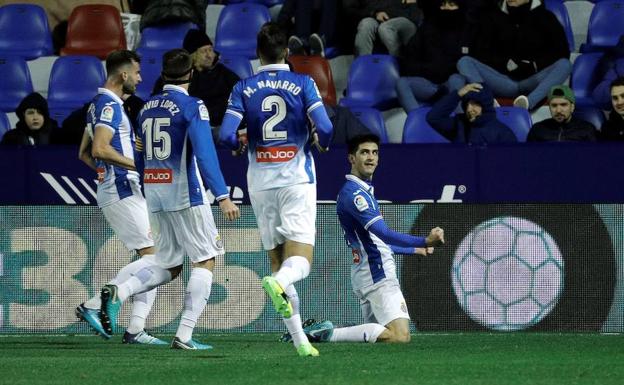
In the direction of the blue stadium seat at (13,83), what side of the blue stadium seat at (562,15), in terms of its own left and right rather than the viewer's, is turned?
right

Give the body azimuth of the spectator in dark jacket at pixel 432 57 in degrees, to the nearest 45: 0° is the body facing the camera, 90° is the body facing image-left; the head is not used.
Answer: approximately 0°

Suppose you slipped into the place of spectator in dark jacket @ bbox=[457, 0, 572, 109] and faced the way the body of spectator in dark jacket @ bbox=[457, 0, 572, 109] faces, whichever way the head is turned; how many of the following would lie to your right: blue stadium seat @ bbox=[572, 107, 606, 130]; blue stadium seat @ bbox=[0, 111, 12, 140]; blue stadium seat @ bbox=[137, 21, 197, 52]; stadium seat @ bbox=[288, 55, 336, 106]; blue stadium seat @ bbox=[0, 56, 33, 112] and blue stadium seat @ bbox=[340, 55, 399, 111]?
5

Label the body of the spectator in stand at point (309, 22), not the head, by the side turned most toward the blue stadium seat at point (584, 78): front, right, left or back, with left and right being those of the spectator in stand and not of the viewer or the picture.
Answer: left

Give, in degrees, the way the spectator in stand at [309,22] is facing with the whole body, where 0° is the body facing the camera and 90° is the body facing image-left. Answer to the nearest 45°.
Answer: approximately 0°

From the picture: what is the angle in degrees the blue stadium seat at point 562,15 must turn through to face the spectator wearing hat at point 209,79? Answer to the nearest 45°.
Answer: approximately 45° to its right
